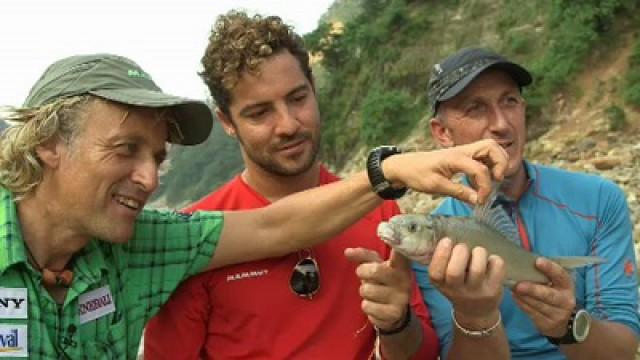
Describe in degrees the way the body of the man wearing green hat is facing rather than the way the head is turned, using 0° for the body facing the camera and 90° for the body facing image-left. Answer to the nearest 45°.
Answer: approximately 315°

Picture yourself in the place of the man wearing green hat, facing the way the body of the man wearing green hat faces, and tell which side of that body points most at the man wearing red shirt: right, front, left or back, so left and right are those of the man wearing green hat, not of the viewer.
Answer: left

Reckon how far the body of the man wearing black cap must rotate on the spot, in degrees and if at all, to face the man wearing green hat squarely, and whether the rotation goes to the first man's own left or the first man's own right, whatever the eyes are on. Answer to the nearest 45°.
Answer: approximately 45° to the first man's own right

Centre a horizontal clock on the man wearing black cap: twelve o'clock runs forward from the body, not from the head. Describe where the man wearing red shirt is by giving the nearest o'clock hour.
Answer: The man wearing red shirt is roughly at 2 o'clock from the man wearing black cap.

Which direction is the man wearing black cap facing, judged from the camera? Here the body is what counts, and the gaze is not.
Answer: toward the camera

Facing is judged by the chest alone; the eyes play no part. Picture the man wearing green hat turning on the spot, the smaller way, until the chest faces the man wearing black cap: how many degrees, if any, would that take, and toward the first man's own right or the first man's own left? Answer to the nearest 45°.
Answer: approximately 45° to the first man's own left

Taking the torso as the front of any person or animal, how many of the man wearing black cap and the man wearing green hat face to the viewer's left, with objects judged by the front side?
0
